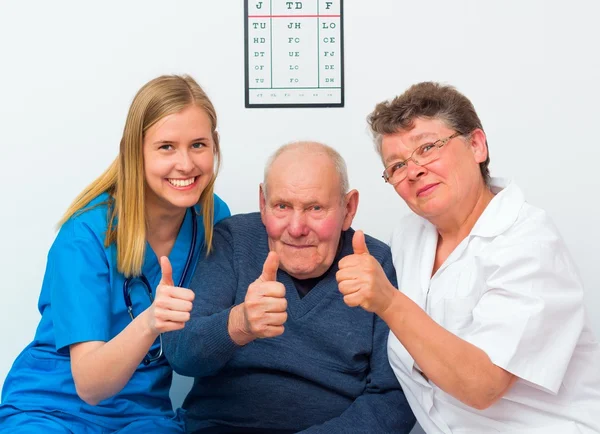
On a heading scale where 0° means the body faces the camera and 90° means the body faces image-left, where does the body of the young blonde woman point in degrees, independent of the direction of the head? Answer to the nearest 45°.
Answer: approximately 315°

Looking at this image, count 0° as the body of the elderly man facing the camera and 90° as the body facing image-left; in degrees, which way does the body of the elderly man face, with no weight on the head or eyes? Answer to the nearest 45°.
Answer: approximately 0°

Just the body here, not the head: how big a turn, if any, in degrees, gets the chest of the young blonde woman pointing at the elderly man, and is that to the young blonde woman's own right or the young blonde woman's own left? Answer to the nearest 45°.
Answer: approximately 45° to the young blonde woman's own left

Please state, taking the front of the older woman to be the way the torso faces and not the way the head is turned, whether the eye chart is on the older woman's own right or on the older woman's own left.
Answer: on the older woman's own right

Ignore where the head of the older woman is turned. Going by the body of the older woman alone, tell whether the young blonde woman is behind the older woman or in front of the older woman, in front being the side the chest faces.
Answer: in front

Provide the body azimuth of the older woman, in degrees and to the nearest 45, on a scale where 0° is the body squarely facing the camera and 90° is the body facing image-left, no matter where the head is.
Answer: approximately 45°

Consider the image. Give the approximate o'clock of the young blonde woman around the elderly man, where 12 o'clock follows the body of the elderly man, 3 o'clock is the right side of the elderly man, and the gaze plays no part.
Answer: The young blonde woman is roughly at 3 o'clock from the elderly man.

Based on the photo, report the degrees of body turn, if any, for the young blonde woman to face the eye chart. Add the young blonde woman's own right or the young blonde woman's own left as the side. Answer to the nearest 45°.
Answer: approximately 90° to the young blonde woman's own left

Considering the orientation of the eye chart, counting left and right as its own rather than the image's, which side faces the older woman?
front
